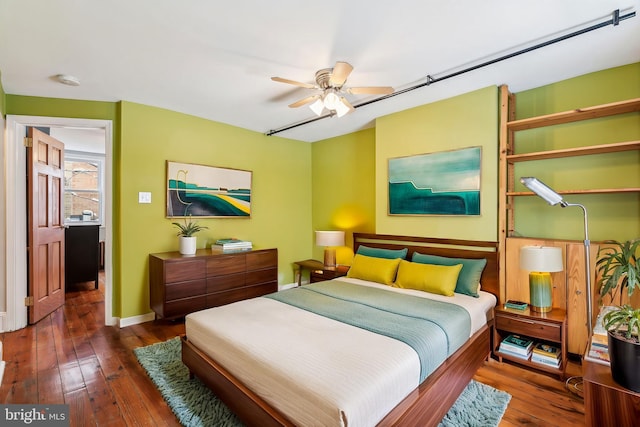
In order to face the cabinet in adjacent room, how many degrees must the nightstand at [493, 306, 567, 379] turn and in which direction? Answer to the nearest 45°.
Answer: approximately 45° to its right

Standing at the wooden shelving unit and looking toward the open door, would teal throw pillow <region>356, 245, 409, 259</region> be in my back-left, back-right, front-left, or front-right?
front-right

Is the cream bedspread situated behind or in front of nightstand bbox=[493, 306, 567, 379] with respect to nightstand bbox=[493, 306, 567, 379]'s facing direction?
in front

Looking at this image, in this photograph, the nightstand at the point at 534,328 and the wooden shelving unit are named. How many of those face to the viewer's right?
0

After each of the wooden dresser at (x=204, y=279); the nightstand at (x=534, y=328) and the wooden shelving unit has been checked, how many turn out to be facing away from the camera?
0

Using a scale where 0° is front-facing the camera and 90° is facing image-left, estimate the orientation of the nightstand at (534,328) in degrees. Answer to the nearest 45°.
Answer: approximately 45°

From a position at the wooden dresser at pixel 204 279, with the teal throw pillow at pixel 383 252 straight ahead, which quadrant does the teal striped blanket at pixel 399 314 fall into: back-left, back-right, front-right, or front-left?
front-right

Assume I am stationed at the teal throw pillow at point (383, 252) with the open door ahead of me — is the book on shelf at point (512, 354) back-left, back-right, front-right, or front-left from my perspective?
back-left

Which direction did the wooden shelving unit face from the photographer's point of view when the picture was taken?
facing the viewer and to the left of the viewer

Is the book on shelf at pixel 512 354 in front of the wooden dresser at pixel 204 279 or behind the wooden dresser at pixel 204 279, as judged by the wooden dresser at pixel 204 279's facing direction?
in front
